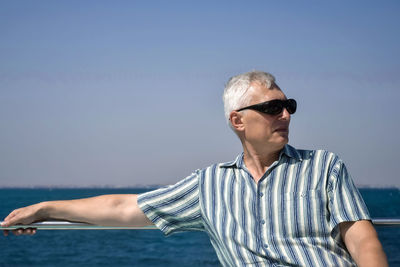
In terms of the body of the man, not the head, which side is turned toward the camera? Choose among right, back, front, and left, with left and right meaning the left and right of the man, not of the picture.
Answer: front

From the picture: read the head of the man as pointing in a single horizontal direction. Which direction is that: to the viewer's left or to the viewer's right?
to the viewer's right
